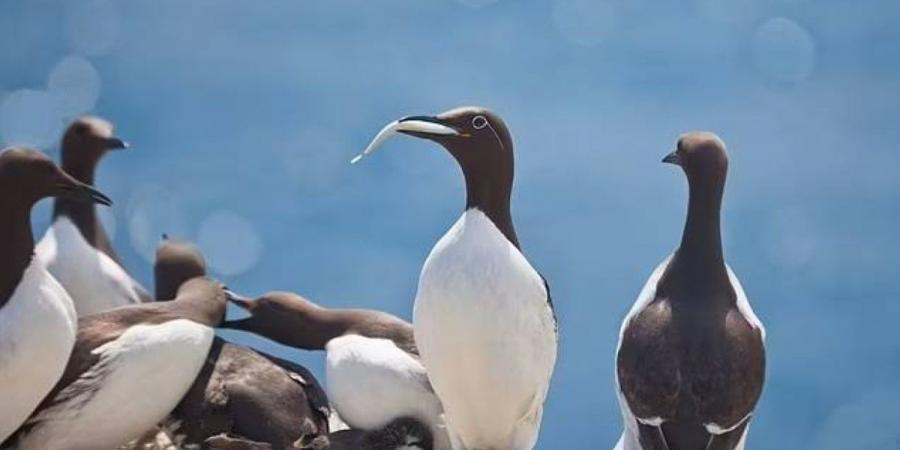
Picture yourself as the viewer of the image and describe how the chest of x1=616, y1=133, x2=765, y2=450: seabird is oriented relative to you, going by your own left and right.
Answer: facing away from the viewer

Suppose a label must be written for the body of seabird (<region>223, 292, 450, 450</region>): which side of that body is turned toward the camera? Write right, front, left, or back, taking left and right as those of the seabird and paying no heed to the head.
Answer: left

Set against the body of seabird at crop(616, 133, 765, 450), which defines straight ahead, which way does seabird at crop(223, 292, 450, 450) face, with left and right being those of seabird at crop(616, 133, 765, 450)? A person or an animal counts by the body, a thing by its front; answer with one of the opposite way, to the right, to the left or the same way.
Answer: to the left

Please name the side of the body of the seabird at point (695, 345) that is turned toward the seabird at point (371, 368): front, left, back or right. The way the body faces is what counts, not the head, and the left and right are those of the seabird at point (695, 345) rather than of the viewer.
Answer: left

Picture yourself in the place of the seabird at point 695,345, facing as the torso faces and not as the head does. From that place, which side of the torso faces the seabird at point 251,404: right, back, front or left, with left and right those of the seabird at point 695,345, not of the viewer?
left

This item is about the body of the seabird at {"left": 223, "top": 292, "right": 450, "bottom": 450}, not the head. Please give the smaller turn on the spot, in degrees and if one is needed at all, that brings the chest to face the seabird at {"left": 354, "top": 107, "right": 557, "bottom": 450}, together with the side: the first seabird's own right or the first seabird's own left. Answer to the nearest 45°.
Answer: approximately 135° to the first seabird's own left

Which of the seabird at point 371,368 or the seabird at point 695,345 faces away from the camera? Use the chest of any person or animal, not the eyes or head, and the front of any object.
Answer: the seabird at point 695,345

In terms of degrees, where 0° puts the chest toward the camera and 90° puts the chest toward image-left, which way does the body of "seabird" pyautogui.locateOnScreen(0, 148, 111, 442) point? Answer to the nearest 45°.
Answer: approximately 270°
